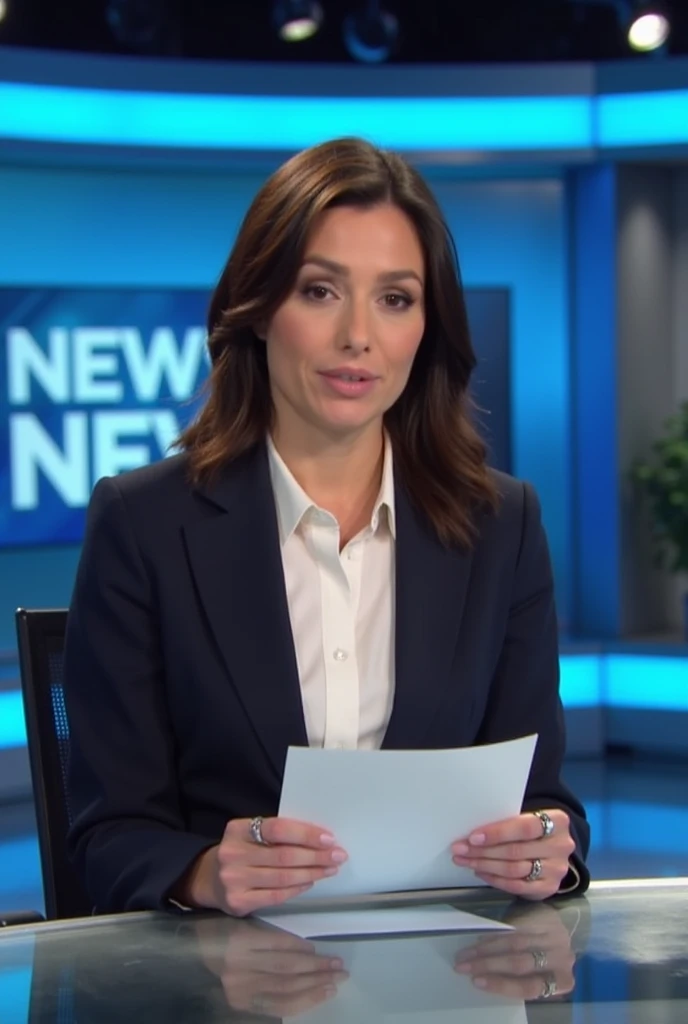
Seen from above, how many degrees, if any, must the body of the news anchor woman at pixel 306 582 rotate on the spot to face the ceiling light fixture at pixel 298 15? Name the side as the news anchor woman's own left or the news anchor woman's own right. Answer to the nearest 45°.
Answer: approximately 180°

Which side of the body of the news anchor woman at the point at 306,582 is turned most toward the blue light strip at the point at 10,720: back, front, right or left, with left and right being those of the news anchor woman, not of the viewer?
back

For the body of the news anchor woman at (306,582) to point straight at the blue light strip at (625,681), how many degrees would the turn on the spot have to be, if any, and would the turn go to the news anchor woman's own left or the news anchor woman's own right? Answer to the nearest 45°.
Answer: approximately 180°

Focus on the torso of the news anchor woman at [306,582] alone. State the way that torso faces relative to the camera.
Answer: toward the camera

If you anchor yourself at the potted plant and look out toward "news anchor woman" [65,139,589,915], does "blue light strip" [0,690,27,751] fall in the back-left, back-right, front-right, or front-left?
front-right

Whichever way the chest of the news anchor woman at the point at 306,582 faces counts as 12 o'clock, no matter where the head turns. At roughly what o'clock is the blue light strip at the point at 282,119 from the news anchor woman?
The blue light strip is roughly at 6 o'clock from the news anchor woman.

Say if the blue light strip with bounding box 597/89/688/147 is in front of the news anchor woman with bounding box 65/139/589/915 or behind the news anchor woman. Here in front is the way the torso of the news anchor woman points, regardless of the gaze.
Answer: behind

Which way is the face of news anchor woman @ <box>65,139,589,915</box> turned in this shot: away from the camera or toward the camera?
toward the camera

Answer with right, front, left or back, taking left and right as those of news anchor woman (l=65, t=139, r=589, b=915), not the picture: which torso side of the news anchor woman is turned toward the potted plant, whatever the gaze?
back
